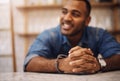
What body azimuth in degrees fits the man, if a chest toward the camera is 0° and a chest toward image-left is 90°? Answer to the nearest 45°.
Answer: approximately 0°
